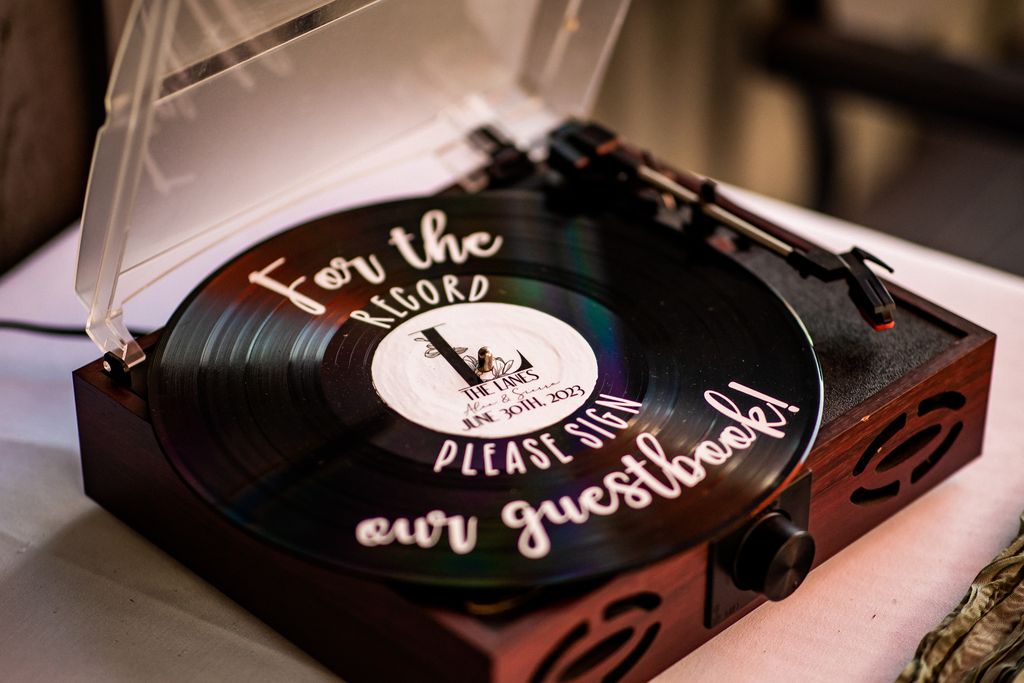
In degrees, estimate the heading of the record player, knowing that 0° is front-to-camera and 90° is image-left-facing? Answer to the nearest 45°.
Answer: approximately 315°
